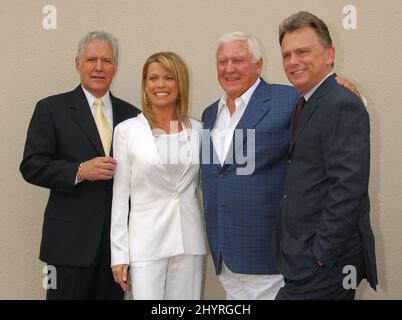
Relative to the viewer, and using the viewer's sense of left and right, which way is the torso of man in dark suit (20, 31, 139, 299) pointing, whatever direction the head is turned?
facing the viewer and to the right of the viewer

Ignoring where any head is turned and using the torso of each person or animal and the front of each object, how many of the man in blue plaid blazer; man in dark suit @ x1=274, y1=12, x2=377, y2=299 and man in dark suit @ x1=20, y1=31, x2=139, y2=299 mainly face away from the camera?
0

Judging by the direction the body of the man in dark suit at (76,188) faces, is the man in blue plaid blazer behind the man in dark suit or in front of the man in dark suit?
in front

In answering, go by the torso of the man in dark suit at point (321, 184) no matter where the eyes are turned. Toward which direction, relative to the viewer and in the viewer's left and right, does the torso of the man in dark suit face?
facing the viewer and to the left of the viewer

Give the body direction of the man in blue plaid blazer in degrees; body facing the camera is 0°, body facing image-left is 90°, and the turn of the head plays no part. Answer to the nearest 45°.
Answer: approximately 45°

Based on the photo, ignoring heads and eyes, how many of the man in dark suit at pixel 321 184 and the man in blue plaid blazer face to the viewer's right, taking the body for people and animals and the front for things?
0

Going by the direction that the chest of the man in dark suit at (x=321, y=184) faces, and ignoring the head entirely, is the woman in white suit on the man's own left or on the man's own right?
on the man's own right
